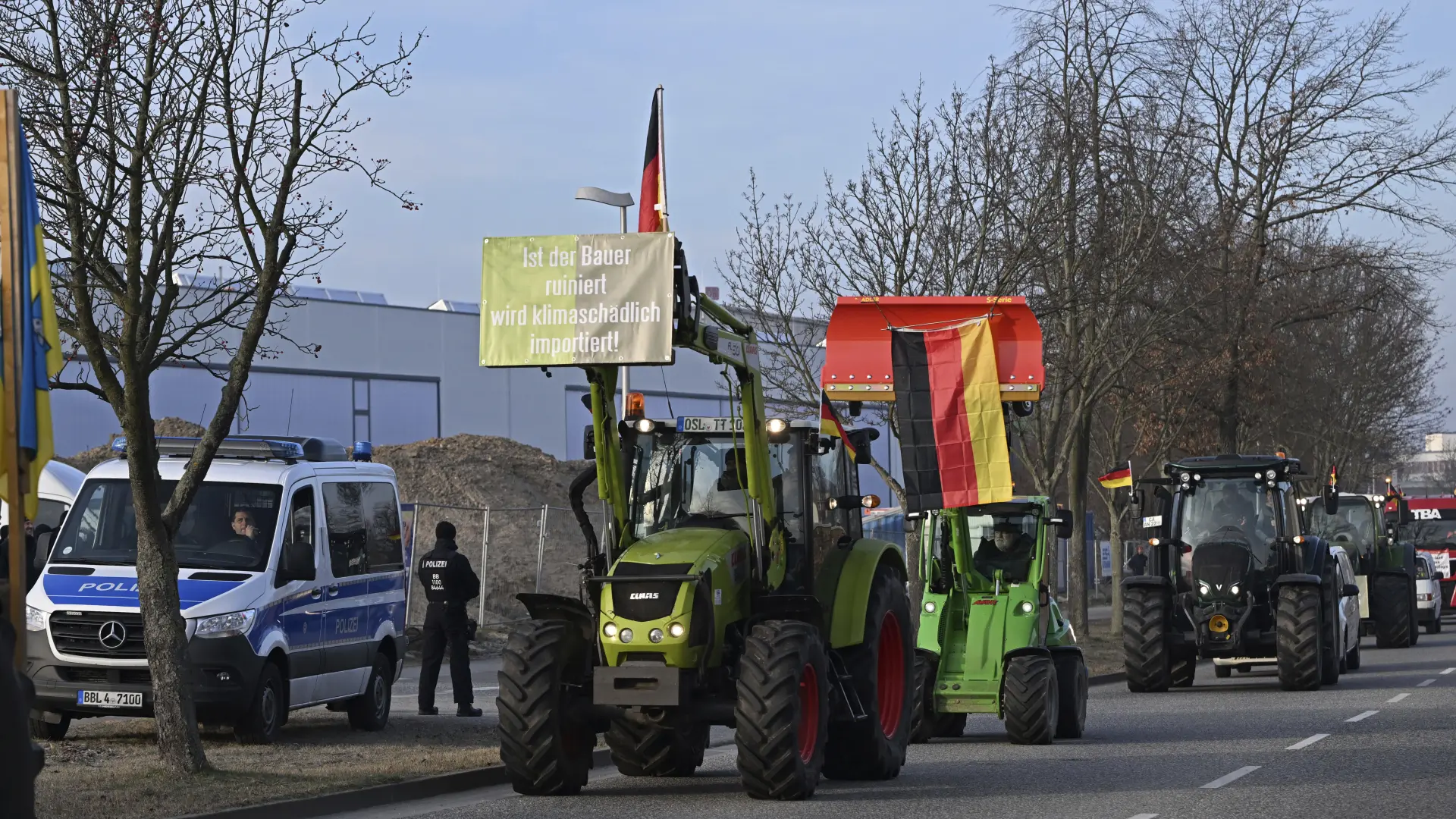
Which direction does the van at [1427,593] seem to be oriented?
toward the camera

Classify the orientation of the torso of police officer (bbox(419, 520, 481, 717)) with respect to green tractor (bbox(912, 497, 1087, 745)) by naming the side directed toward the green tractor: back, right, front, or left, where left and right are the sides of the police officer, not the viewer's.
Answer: right

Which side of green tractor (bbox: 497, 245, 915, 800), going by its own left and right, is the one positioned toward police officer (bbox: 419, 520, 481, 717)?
right

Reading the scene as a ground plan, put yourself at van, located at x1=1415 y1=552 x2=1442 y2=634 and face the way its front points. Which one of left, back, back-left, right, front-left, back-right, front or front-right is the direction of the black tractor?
front

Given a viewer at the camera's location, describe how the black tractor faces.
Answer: facing the viewer

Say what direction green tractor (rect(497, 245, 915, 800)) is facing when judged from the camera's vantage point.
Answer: facing the viewer and to the left of the viewer

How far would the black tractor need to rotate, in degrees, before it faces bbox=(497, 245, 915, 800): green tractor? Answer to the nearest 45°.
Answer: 0° — it already faces it

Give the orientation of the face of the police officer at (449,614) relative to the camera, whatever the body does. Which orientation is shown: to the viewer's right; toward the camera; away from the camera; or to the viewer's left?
away from the camera

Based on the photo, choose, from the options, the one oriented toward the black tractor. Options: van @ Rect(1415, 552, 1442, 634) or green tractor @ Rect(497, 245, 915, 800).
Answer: the van
